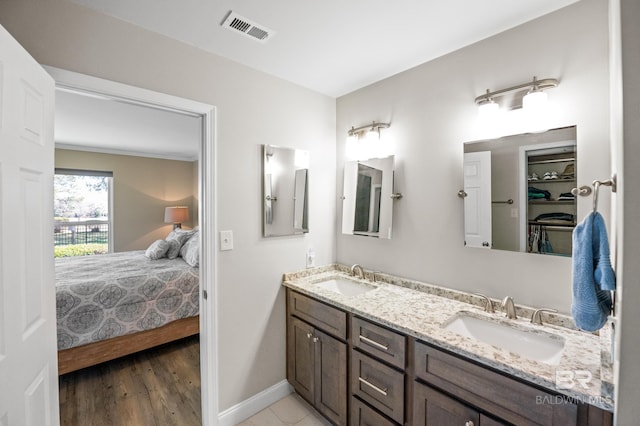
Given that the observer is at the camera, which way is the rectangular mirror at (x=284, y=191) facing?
facing the viewer and to the right of the viewer

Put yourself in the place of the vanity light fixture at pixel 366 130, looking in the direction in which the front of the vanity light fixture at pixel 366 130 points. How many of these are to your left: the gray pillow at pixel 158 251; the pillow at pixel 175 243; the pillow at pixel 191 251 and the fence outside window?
0

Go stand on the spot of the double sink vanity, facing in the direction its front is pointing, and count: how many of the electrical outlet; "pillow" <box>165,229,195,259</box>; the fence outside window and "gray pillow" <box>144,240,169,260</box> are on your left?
0

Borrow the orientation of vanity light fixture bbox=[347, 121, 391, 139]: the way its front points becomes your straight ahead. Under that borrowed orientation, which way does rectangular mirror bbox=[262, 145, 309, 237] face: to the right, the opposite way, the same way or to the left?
to the left

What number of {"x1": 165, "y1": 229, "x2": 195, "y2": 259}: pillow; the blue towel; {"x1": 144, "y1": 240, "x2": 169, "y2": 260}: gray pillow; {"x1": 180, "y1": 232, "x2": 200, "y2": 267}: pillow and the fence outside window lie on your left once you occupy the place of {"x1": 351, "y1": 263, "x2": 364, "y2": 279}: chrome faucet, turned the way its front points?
1

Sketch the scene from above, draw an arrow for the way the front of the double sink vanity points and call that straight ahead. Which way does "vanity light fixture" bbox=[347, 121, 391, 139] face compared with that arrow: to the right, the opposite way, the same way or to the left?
the same way

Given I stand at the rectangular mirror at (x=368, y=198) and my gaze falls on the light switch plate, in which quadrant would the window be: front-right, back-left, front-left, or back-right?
front-right

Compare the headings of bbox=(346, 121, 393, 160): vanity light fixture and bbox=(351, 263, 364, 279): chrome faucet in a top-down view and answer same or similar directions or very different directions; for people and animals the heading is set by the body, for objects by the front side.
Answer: same or similar directions

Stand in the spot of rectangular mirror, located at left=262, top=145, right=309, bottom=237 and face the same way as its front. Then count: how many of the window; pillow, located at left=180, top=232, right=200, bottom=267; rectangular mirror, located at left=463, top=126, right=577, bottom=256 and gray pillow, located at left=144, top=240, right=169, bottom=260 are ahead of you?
1

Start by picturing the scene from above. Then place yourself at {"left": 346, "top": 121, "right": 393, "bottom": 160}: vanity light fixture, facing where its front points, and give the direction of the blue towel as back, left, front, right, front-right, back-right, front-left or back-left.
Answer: left

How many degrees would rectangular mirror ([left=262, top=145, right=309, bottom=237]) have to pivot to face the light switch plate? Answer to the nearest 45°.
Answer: approximately 90° to its right

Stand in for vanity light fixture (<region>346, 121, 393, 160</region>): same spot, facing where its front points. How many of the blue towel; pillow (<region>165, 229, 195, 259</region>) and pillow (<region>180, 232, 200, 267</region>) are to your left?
1

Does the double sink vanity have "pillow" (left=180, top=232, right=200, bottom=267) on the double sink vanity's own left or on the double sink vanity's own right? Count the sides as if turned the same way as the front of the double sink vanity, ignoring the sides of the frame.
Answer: on the double sink vanity's own right

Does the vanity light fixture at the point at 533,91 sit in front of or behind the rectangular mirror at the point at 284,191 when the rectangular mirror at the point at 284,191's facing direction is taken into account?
in front

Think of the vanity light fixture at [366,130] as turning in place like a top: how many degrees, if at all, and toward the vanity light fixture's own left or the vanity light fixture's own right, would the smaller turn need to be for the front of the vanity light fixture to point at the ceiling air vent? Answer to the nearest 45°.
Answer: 0° — it already faces it
